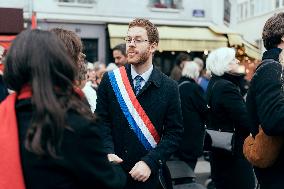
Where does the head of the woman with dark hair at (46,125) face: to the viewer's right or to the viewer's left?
to the viewer's right

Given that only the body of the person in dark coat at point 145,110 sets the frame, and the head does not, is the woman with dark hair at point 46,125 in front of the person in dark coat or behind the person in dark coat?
in front

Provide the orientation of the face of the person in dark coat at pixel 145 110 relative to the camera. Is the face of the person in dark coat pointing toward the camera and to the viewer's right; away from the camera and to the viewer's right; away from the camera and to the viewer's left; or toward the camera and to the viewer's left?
toward the camera and to the viewer's left

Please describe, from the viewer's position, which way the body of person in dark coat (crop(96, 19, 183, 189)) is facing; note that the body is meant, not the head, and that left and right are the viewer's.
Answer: facing the viewer and to the left of the viewer

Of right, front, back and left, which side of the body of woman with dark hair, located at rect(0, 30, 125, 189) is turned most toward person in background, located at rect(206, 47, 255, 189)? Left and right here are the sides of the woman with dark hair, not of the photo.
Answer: front

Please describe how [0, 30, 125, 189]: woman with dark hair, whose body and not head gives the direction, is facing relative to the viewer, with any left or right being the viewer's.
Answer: facing away from the viewer and to the right of the viewer
